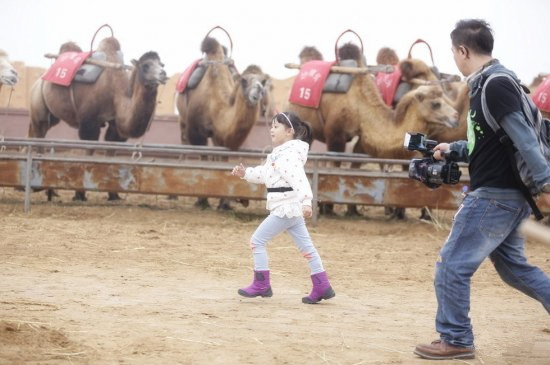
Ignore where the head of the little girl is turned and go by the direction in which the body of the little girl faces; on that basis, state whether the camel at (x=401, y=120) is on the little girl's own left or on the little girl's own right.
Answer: on the little girl's own right

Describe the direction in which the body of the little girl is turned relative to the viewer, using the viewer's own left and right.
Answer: facing to the left of the viewer

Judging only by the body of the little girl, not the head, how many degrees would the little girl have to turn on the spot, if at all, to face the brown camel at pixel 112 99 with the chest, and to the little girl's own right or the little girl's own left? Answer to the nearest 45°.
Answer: approximately 90° to the little girl's own right

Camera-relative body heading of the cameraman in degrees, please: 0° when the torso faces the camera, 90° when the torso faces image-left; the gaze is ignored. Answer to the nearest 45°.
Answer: approximately 90°

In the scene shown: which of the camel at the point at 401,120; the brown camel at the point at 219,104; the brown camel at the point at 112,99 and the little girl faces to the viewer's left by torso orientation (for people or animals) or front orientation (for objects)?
the little girl

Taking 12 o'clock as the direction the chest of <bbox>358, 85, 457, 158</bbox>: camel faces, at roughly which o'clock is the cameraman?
The cameraman is roughly at 3 o'clock from the camel.

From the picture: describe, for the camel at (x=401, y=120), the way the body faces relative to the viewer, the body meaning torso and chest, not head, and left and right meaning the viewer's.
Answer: facing to the right of the viewer

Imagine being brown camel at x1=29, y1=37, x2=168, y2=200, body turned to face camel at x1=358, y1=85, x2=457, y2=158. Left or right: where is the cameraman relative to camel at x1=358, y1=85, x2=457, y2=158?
right

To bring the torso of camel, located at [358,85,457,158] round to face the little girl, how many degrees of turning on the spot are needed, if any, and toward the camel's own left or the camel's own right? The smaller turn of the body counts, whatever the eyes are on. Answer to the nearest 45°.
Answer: approximately 90° to the camel's own right

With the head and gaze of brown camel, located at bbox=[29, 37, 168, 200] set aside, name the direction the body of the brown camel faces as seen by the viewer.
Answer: to the viewer's right

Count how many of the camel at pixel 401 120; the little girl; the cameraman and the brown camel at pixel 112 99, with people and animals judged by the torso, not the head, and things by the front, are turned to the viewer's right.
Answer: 2

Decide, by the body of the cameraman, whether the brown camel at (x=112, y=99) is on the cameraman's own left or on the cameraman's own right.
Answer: on the cameraman's own right

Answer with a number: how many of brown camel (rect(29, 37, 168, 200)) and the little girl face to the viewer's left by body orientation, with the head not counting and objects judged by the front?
1
